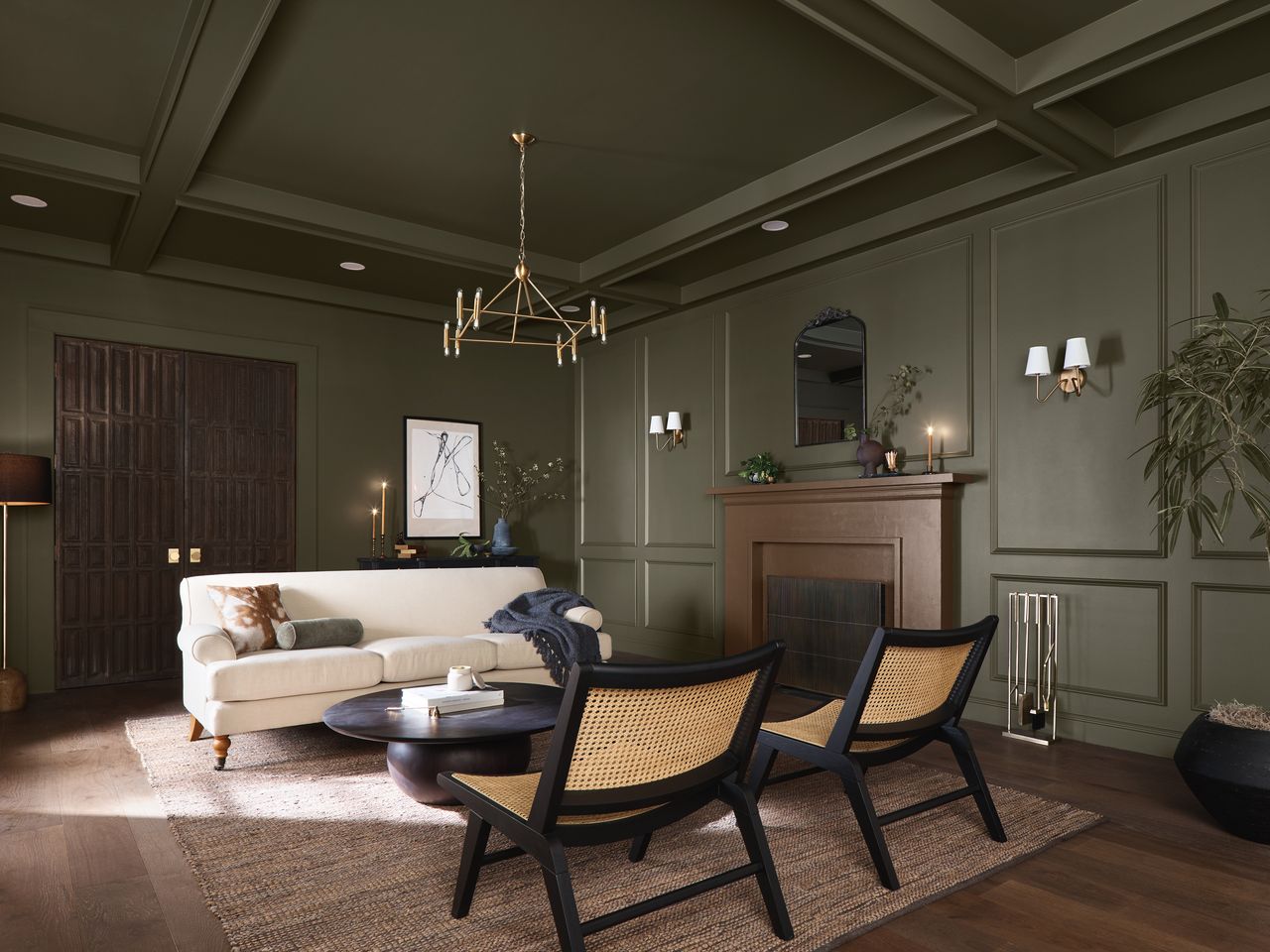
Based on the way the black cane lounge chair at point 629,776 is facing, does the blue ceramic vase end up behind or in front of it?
in front

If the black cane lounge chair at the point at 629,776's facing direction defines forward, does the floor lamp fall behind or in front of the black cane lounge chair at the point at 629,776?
in front

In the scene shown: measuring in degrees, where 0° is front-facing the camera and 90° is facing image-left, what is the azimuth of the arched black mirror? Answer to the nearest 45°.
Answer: approximately 45°

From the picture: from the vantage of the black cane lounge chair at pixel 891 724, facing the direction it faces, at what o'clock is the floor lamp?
The floor lamp is roughly at 11 o'clock from the black cane lounge chair.

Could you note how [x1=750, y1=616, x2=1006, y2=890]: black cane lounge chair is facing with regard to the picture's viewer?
facing away from the viewer and to the left of the viewer

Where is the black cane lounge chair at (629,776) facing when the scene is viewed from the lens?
facing away from the viewer and to the left of the viewer

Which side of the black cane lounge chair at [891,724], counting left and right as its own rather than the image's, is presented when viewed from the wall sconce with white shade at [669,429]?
front

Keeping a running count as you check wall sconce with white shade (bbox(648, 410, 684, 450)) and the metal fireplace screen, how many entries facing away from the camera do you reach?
0
